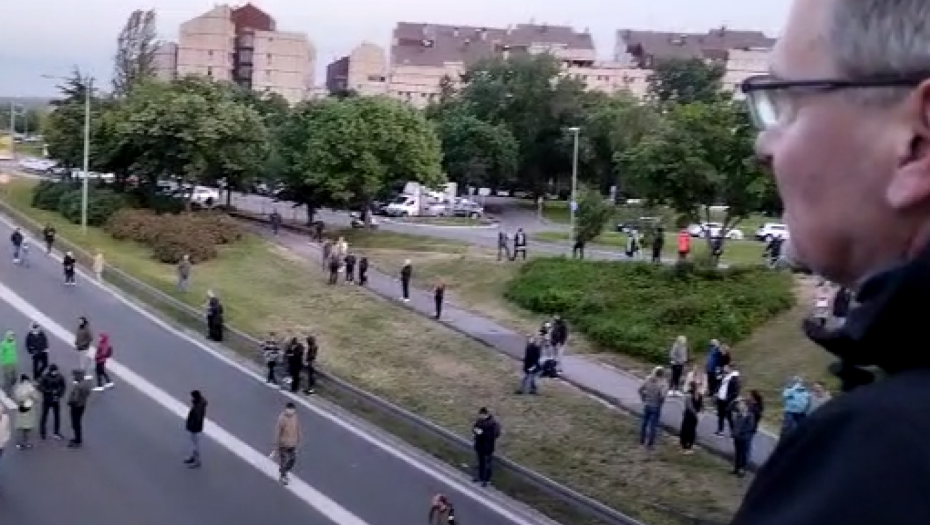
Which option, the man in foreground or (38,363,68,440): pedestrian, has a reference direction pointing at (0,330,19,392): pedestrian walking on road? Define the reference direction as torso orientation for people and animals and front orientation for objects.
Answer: the man in foreground

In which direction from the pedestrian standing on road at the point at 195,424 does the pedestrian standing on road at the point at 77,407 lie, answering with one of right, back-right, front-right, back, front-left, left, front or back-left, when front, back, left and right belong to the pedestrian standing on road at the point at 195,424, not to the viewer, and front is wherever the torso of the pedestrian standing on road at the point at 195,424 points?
front-right

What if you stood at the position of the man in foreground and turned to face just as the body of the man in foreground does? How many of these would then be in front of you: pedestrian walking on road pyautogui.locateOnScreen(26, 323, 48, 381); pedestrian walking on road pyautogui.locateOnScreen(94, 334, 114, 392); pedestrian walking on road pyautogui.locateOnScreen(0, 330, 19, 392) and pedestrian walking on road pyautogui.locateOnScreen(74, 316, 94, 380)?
4

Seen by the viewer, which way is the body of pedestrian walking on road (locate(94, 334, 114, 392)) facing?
to the viewer's left

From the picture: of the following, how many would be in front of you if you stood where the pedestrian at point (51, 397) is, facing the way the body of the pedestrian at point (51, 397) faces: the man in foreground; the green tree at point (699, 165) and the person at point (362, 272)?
1

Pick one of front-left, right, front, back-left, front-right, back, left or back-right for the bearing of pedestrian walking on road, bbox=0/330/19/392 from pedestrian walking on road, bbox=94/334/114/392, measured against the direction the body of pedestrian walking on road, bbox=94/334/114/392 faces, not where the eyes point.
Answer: front-left

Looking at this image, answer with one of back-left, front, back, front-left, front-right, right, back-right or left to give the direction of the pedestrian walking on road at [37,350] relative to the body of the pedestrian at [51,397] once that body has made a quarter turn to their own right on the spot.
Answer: right
